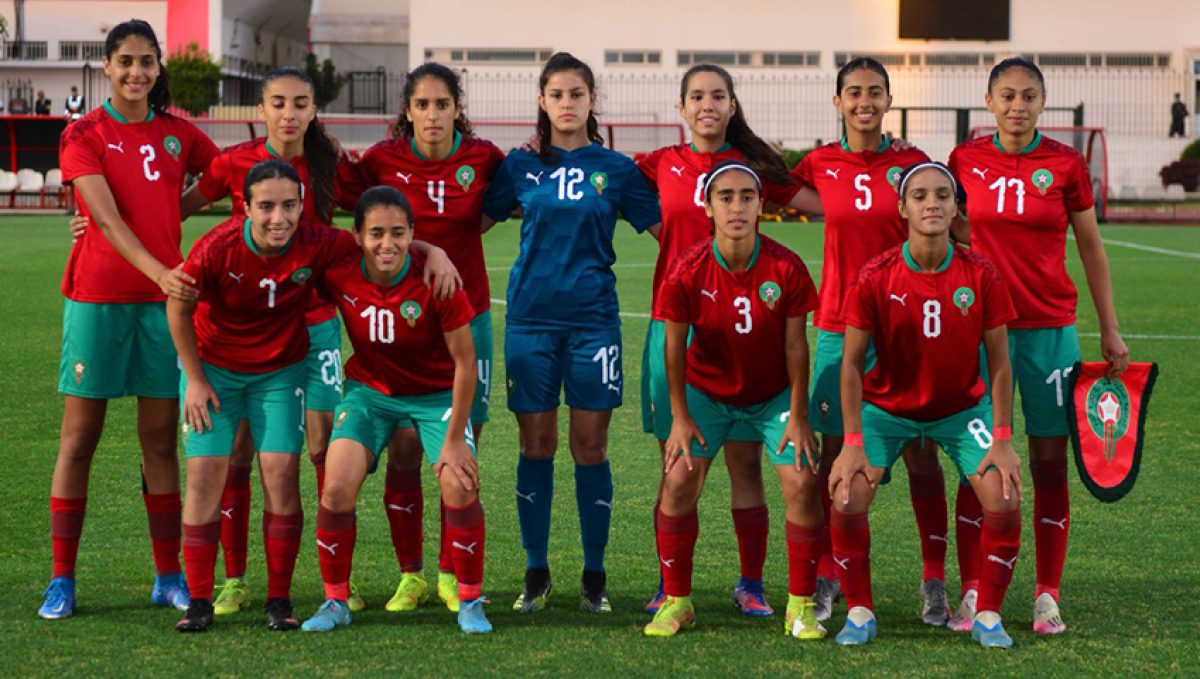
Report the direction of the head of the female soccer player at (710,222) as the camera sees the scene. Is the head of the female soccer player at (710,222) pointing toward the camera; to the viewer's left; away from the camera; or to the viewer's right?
toward the camera

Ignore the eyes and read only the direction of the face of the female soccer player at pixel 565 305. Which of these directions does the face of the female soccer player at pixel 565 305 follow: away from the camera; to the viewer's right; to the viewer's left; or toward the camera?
toward the camera

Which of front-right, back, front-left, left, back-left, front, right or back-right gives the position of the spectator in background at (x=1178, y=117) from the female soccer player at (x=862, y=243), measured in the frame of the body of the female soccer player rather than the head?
back

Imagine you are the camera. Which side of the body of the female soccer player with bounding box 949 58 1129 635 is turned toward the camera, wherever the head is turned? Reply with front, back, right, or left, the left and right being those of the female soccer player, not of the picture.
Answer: front

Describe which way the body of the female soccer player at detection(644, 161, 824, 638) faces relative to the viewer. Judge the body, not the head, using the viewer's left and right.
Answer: facing the viewer

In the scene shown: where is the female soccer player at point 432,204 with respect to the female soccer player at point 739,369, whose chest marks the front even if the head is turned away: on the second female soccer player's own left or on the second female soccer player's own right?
on the second female soccer player's own right

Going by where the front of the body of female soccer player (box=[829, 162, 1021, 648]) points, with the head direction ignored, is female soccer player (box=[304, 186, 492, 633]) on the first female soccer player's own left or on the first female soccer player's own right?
on the first female soccer player's own right

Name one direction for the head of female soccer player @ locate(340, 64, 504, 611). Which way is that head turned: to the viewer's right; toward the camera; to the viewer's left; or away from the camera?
toward the camera

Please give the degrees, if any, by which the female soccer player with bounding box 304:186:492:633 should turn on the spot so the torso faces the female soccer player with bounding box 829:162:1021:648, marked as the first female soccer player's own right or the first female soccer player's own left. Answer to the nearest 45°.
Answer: approximately 90° to the first female soccer player's own left

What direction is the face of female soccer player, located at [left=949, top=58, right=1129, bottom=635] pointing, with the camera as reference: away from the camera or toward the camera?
toward the camera

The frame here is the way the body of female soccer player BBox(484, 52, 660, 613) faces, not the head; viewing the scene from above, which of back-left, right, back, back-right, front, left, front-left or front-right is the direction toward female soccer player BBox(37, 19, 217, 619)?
right

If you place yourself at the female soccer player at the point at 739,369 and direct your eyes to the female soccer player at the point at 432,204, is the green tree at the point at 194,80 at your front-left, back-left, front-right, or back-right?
front-right

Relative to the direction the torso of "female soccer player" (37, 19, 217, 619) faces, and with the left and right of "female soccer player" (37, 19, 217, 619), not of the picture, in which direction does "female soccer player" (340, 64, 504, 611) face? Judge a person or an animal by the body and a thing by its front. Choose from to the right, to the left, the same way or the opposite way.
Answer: the same way

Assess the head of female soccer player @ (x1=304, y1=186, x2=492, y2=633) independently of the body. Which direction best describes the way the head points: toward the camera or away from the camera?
toward the camera

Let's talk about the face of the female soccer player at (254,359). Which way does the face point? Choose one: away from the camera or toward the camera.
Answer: toward the camera

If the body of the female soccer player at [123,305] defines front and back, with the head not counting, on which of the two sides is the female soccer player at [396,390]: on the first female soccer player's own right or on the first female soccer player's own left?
on the first female soccer player's own left

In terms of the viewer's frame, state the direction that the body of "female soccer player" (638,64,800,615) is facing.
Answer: toward the camera
